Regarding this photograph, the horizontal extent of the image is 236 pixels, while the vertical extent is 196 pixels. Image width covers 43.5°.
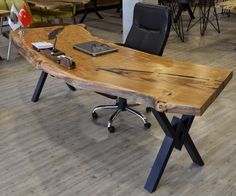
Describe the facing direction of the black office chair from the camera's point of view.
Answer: facing the viewer and to the left of the viewer
